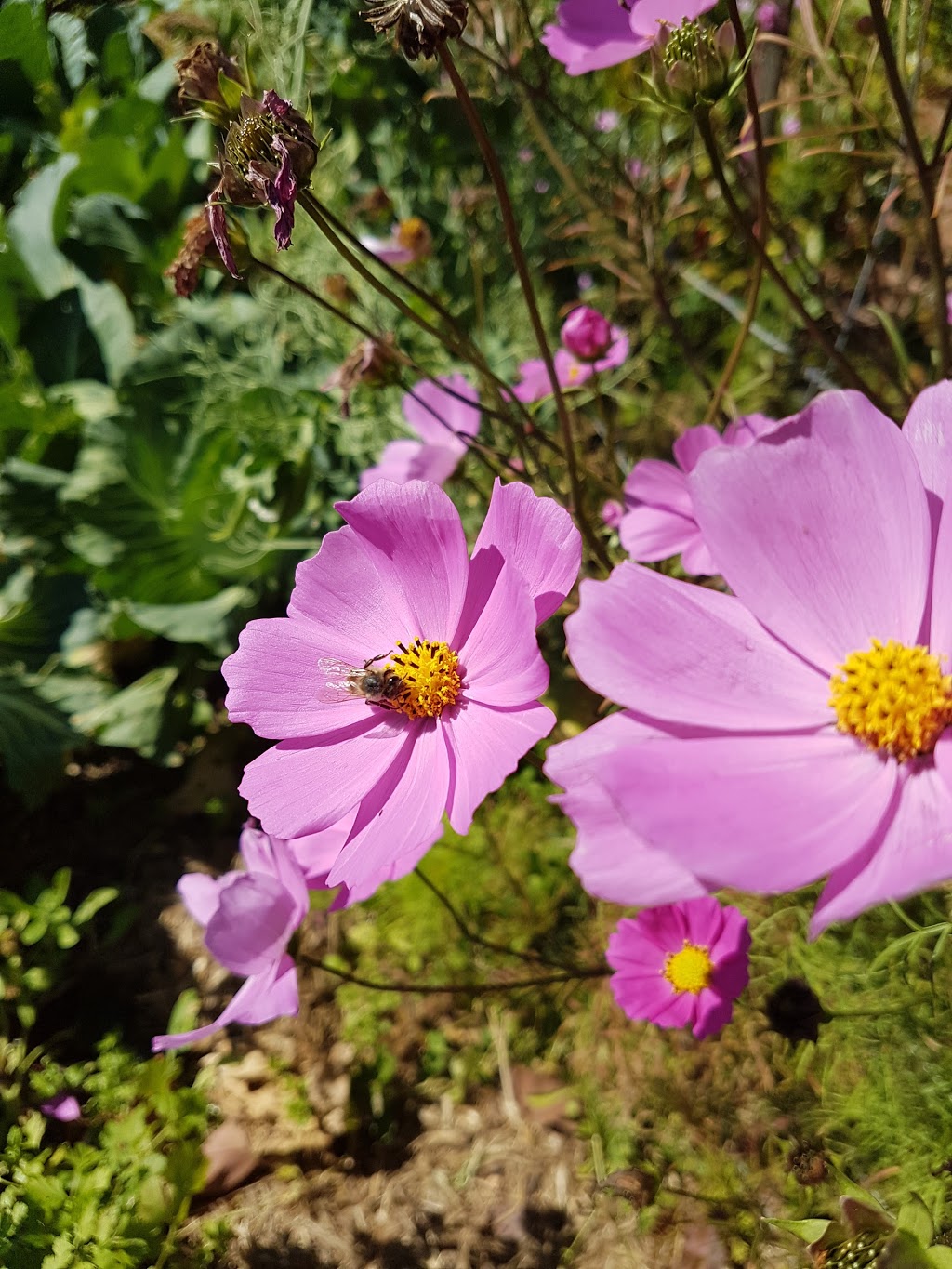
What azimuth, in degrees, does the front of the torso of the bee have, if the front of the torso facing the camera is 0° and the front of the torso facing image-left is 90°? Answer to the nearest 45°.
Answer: approximately 270°

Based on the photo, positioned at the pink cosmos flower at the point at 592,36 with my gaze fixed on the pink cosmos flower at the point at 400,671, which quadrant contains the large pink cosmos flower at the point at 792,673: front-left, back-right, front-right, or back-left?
front-left

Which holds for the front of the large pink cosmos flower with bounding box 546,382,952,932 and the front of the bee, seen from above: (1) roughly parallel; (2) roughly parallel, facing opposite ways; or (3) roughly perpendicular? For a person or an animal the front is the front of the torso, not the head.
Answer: roughly perpendicular

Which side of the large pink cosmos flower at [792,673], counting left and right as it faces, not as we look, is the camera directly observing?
front

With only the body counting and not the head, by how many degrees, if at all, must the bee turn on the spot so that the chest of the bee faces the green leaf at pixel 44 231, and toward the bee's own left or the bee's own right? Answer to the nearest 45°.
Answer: approximately 90° to the bee's own left
